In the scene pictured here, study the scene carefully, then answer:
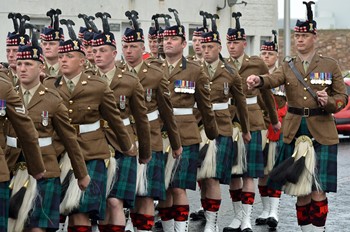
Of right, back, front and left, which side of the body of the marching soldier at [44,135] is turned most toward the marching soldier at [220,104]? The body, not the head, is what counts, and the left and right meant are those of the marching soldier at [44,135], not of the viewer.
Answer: back

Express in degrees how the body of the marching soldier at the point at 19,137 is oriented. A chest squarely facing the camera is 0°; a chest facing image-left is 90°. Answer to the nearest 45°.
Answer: approximately 45°

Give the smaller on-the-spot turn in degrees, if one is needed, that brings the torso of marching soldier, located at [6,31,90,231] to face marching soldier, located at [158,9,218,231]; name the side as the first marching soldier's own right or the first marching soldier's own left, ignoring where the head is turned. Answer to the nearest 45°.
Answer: approximately 180°

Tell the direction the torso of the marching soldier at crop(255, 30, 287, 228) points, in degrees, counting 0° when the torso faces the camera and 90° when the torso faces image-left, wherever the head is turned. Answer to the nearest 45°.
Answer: approximately 45°

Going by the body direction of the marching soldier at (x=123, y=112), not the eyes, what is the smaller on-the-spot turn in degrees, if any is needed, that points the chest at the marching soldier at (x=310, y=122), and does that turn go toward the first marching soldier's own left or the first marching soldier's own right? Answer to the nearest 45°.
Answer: approximately 135° to the first marching soldier's own left

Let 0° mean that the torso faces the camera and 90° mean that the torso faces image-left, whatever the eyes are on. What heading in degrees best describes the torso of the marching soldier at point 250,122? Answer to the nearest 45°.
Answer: approximately 45°

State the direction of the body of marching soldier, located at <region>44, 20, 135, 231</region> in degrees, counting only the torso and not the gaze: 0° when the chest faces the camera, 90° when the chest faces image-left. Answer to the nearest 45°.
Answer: approximately 45°
